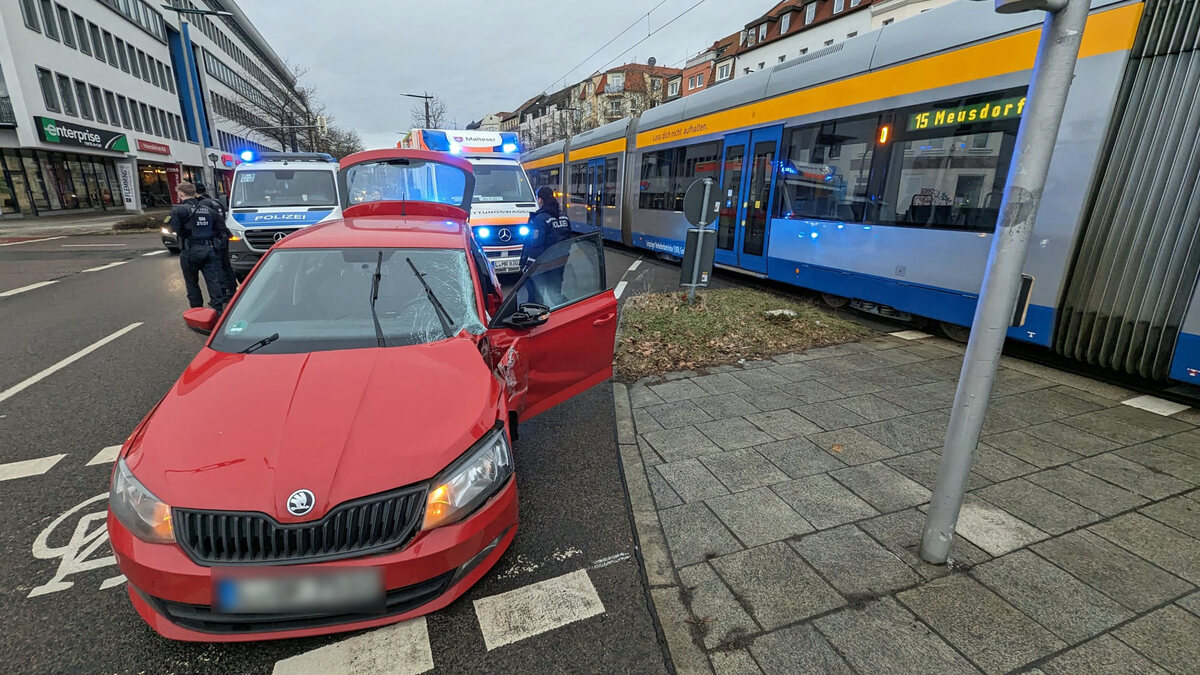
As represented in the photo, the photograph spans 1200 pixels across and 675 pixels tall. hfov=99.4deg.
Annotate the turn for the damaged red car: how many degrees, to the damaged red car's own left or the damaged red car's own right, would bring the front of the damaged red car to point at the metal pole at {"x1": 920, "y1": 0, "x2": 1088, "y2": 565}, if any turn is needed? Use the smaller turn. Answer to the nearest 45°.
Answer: approximately 90° to the damaged red car's own left

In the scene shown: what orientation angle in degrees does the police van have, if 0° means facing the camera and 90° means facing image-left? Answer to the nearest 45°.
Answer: approximately 0°

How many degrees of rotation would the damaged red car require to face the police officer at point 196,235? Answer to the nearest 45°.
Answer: approximately 180°

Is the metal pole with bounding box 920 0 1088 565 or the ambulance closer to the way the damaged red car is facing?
the metal pole

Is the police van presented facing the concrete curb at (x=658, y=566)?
yes

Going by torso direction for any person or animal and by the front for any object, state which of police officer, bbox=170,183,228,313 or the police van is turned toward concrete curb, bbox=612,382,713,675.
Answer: the police van

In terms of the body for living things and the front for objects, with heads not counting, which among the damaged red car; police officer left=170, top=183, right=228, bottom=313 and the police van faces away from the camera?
the police officer

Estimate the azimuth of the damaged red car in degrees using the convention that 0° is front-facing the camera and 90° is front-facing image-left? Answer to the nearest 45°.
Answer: approximately 0°

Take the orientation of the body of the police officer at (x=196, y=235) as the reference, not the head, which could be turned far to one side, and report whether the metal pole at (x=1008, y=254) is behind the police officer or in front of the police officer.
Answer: behind

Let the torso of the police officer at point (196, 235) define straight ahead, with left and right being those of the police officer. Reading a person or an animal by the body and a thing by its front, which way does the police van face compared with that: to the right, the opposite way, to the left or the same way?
the opposite way

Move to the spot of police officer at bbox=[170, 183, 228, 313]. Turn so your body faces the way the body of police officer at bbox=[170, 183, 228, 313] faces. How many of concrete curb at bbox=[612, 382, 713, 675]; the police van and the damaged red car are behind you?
2

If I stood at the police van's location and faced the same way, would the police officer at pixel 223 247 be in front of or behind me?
in front

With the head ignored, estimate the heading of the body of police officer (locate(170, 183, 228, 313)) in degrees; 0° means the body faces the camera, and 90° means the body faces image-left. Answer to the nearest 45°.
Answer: approximately 180°

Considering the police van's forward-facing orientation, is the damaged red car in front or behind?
in front

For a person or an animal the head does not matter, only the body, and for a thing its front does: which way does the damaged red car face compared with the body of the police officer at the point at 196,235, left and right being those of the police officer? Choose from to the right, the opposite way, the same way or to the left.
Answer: the opposite way

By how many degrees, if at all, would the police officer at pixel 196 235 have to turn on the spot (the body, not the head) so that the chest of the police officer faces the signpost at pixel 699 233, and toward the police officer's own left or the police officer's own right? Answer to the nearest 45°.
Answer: approximately 135° to the police officer's own right
